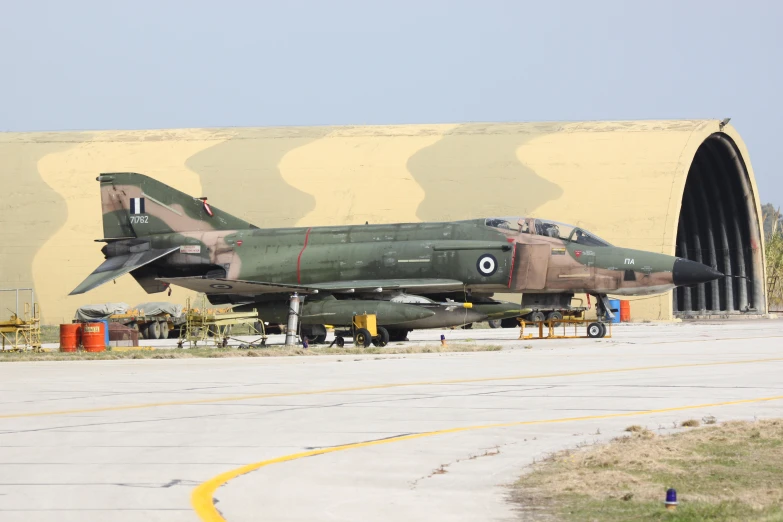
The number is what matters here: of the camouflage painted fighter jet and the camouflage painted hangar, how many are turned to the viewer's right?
2

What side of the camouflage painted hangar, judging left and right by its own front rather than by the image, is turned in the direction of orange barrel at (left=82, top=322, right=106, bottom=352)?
right

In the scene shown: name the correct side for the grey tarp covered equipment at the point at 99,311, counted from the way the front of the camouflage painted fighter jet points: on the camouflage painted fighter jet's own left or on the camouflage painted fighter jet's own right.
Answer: on the camouflage painted fighter jet's own left

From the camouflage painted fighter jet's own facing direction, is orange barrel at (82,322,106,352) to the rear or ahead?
to the rear

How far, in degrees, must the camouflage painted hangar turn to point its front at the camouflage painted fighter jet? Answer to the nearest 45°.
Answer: approximately 90° to its right

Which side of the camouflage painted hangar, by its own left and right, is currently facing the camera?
right

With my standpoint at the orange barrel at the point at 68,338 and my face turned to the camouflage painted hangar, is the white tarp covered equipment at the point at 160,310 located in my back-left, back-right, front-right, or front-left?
front-left

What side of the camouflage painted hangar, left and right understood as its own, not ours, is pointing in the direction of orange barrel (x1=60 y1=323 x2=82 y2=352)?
right

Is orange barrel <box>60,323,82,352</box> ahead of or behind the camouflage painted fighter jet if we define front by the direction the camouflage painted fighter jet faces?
behind

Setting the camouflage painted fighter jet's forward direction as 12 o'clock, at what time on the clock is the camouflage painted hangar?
The camouflage painted hangar is roughly at 9 o'clock from the camouflage painted fighter jet.

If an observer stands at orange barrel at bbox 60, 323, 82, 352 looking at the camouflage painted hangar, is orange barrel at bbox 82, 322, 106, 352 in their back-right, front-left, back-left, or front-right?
front-right

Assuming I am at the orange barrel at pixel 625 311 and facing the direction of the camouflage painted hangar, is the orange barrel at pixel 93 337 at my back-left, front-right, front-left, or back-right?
front-left

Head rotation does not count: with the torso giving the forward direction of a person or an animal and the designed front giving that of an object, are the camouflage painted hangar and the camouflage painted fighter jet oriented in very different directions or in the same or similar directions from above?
same or similar directions

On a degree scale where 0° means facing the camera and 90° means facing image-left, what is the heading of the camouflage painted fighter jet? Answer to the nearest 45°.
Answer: approximately 270°

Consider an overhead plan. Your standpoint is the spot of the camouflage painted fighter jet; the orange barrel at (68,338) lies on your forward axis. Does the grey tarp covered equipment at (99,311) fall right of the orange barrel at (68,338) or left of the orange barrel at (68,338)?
right

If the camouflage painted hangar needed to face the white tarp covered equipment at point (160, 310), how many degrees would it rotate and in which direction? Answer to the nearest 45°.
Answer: approximately 135° to its right
